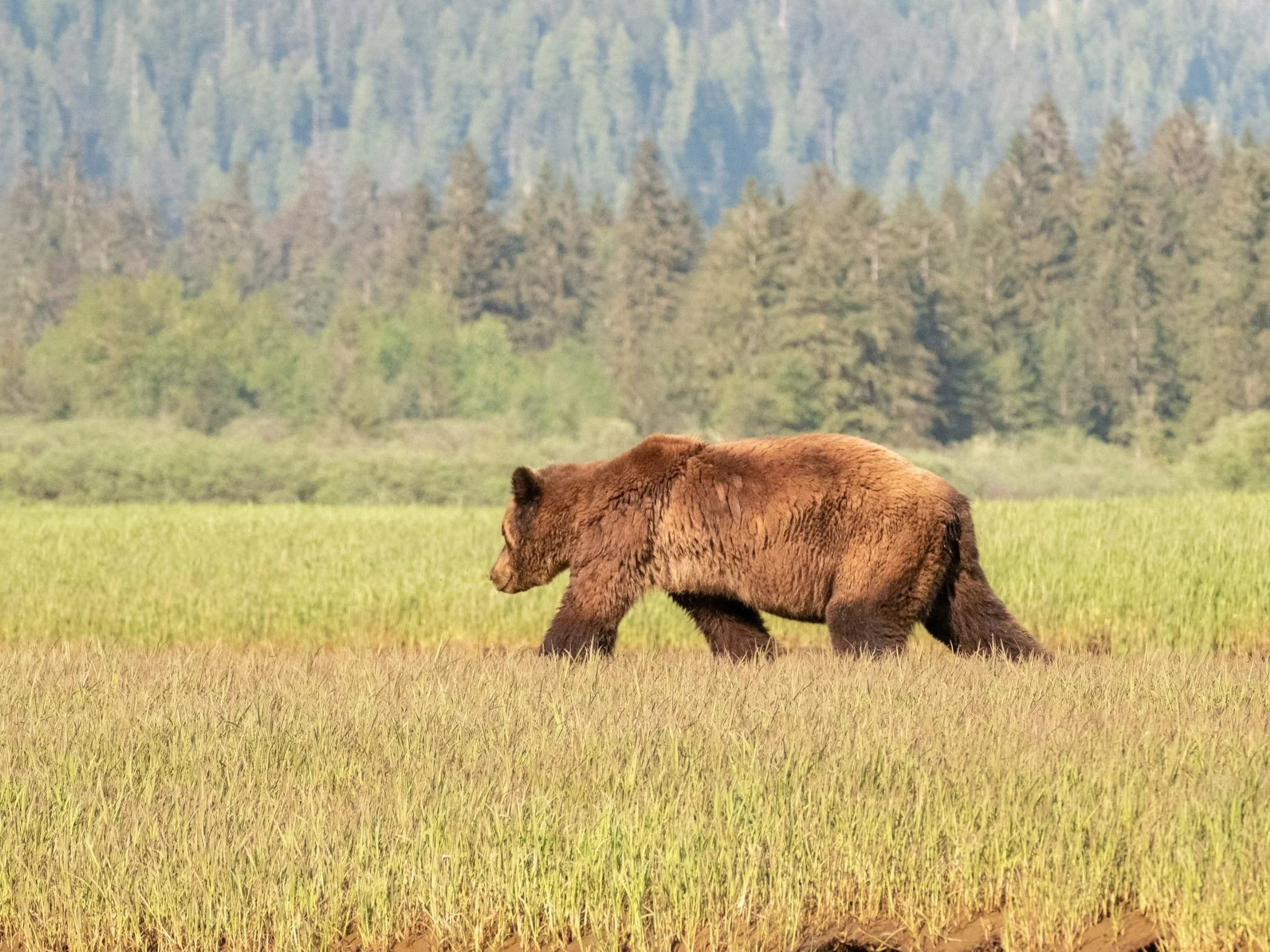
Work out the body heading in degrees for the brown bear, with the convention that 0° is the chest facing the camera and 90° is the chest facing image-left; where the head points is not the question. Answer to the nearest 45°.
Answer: approximately 90°

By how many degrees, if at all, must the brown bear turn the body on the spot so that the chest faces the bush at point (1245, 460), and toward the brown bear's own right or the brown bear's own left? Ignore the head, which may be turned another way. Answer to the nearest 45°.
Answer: approximately 90° to the brown bear's own right
